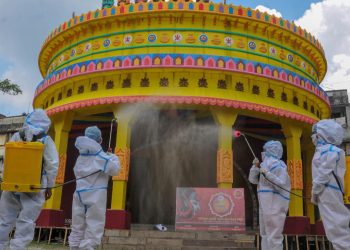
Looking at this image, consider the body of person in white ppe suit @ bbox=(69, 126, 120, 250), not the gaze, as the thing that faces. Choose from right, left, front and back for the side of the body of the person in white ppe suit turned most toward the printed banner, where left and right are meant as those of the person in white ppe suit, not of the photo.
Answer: front

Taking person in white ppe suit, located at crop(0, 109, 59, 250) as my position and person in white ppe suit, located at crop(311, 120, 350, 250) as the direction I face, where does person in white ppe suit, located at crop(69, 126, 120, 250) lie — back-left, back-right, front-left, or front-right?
front-left

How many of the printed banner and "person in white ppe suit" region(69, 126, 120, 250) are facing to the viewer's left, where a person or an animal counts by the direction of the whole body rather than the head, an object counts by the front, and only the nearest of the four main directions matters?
0

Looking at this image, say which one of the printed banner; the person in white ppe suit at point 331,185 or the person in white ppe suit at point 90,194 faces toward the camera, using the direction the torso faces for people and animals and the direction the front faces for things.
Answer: the printed banner

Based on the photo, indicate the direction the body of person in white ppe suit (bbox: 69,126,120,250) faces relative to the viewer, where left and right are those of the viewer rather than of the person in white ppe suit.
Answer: facing away from the viewer and to the right of the viewer

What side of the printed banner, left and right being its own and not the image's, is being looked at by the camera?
front

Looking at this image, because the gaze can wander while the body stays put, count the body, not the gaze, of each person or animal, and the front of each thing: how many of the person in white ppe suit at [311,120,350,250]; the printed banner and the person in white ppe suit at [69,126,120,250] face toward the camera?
1

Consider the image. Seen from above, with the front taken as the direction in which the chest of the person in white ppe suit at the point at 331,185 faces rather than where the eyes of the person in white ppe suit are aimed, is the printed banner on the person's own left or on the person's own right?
on the person's own right

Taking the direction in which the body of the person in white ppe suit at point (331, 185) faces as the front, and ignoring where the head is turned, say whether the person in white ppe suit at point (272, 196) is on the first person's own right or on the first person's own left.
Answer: on the first person's own right

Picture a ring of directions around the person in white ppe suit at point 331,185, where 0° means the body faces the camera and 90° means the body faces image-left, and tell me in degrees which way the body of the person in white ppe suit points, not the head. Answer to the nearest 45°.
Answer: approximately 90°

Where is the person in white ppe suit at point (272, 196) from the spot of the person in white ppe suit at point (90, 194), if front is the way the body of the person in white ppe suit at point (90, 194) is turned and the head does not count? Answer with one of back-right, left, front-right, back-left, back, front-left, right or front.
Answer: front-right

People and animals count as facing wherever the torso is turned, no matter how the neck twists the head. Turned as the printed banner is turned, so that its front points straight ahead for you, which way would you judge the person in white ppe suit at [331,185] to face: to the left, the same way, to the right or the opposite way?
to the right

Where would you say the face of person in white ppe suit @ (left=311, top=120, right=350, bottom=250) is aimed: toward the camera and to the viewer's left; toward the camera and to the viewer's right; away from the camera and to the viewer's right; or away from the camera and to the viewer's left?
away from the camera and to the viewer's left

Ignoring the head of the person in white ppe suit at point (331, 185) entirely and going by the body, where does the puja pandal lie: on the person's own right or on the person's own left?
on the person's own right
